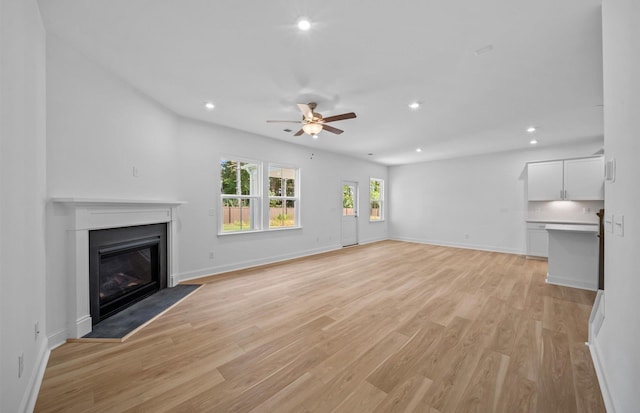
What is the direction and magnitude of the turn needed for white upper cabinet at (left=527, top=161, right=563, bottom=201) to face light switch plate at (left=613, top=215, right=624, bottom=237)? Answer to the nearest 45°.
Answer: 0° — it already faces it

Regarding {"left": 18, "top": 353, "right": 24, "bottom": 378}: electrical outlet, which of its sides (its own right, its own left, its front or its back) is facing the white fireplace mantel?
left

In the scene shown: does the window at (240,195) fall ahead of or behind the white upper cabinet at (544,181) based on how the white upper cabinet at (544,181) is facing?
ahead

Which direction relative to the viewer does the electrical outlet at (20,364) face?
to the viewer's right

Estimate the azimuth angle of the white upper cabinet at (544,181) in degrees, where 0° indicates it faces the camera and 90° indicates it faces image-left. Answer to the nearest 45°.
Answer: approximately 0°

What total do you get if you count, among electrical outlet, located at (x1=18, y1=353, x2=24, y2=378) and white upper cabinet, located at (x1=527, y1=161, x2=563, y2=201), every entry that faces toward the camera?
1

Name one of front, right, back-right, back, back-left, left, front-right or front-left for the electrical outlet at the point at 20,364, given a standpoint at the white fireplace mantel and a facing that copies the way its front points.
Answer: front-right
